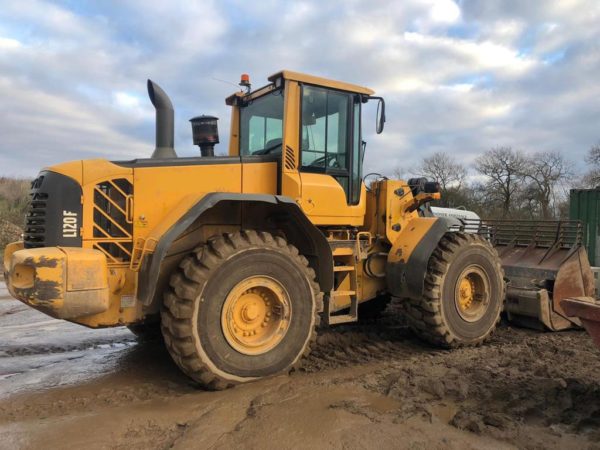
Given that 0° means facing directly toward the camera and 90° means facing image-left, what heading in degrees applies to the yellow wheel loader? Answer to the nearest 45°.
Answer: approximately 225°

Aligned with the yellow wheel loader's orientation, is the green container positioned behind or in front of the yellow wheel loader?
in front
